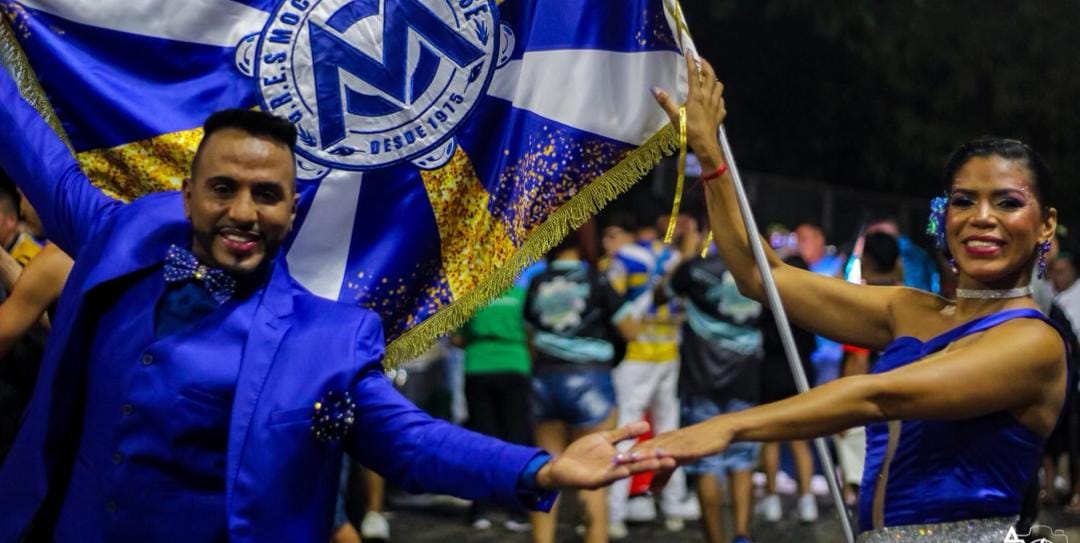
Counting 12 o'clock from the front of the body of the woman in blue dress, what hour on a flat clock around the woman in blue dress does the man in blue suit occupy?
The man in blue suit is roughly at 1 o'clock from the woman in blue dress.

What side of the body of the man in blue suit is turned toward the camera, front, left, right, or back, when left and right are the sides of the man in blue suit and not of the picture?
front

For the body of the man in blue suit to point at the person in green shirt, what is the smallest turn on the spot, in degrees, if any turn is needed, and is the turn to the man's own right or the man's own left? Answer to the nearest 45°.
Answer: approximately 180°

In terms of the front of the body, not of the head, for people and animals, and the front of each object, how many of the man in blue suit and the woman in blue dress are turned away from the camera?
0

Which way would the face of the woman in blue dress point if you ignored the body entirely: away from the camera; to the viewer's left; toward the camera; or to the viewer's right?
toward the camera

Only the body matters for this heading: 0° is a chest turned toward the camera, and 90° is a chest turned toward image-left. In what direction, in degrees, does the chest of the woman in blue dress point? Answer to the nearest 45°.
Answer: approximately 45°

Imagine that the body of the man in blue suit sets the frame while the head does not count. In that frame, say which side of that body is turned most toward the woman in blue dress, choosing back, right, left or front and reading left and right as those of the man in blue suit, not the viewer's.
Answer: left

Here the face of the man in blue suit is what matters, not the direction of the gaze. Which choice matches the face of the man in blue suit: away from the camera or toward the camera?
toward the camera
